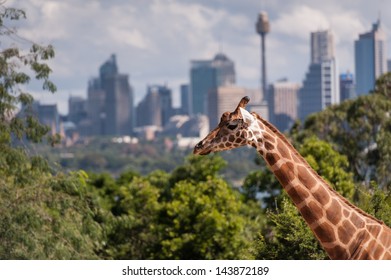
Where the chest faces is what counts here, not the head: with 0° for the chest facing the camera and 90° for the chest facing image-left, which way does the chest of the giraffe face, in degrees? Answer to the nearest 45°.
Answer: approximately 90°

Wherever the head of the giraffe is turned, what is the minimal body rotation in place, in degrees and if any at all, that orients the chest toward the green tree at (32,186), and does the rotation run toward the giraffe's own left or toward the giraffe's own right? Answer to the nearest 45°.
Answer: approximately 45° to the giraffe's own right
